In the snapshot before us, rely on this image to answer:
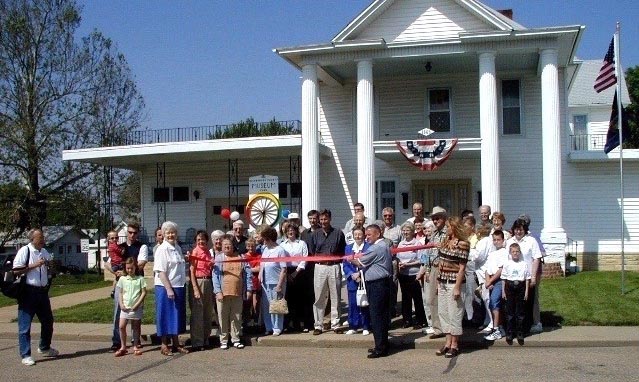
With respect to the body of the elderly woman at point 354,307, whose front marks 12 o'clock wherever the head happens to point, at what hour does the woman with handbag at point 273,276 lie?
The woman with handbag is roughly at 3 o'clock from the elderly woman.

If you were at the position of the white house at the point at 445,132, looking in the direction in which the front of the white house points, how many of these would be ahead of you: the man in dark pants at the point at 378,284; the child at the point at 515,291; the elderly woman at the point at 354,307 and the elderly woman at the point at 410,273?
4

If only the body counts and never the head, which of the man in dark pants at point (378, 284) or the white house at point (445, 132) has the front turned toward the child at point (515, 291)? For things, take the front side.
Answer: the white house

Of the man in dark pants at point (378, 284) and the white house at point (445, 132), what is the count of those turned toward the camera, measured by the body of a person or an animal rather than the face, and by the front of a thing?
1

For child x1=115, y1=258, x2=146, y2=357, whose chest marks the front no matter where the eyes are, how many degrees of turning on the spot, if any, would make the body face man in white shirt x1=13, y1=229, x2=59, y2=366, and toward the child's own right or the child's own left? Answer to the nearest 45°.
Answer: approximately 90° to the child's own right

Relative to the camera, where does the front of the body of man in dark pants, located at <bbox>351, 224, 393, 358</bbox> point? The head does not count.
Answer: to the viewer's left

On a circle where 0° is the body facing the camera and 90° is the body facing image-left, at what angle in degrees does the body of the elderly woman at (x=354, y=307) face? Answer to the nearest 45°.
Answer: approximately 0°

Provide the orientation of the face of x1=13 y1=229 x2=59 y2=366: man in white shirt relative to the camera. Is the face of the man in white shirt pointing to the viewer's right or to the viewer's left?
to the viewer's right

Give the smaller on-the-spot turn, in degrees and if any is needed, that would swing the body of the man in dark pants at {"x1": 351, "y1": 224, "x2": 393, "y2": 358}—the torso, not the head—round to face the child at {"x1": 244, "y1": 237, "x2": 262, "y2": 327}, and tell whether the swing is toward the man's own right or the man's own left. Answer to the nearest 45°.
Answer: approximately 45° to the man's own right

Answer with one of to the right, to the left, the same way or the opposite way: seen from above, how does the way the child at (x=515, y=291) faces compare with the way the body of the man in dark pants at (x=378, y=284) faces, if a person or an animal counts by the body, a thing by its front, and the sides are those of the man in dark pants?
to the left

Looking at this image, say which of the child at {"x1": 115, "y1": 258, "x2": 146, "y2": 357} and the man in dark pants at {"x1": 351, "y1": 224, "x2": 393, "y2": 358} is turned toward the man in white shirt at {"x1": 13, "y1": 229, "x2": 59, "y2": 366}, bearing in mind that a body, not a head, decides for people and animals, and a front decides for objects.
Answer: the man in dark pants

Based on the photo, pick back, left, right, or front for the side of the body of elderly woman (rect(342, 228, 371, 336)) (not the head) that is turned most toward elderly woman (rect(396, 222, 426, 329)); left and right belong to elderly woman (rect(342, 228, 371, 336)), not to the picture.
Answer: left
